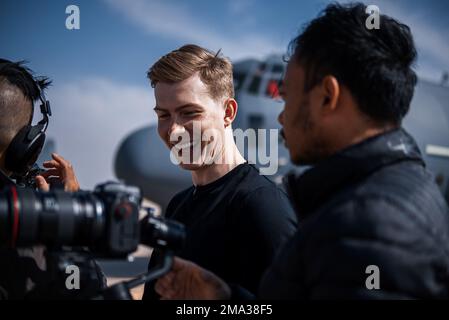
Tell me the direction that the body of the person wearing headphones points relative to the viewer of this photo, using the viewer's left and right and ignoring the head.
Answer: facing away from the viewer

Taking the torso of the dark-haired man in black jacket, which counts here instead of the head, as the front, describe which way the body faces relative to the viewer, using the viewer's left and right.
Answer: facing away from the viewer and to the left of the viewer

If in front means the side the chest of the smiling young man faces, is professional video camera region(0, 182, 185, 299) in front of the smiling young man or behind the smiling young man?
in front

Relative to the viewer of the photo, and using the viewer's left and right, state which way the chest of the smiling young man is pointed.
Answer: facing the viewer and to the left of the viewer

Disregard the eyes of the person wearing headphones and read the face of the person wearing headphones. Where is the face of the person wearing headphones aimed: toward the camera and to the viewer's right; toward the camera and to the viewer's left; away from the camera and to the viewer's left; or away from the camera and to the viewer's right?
away from the camera and to the viewer's right

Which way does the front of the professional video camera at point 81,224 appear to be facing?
to the viewer's left

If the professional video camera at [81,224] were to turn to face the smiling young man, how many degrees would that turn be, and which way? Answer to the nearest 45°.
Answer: approximately 135° to its right
